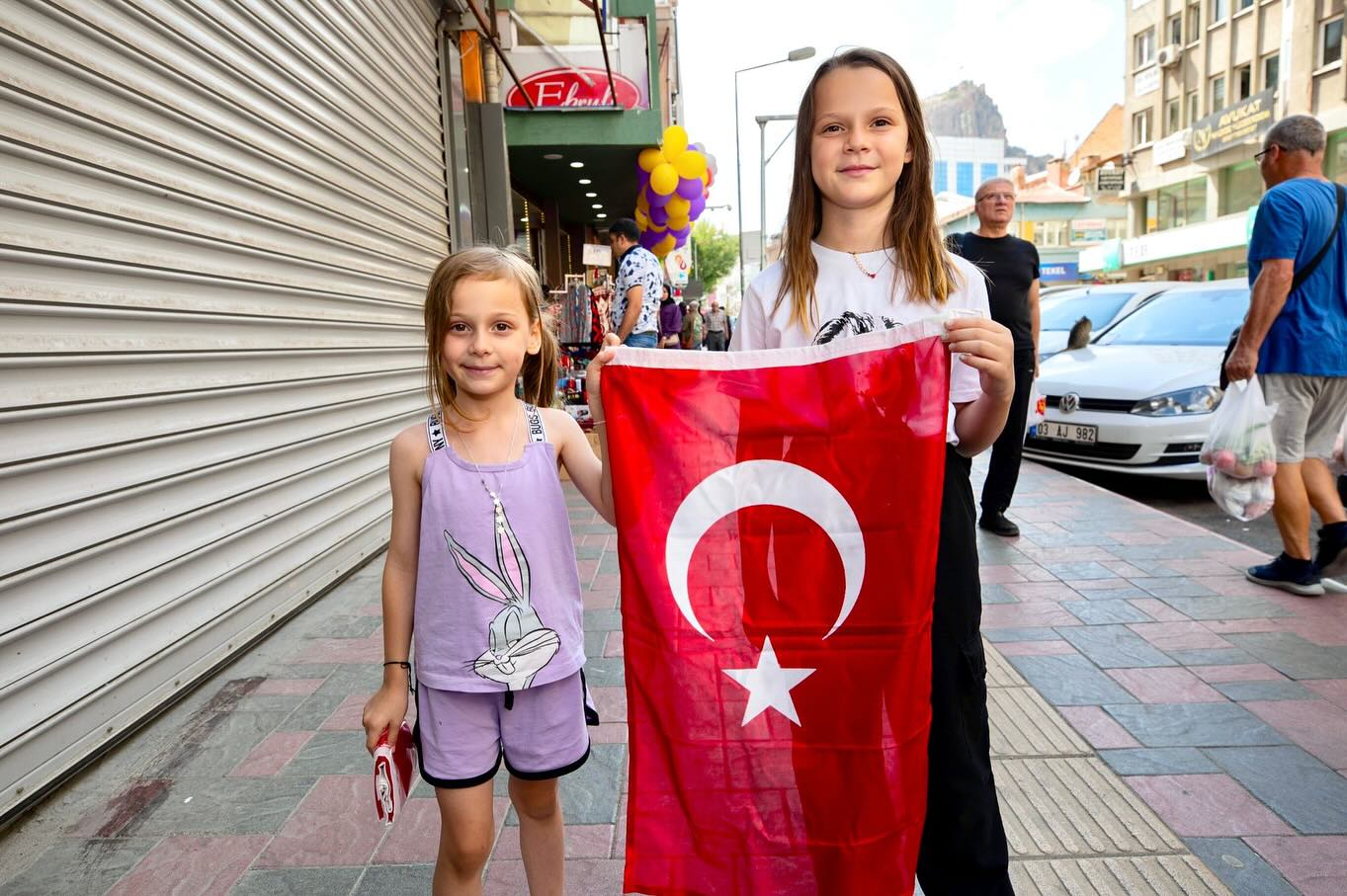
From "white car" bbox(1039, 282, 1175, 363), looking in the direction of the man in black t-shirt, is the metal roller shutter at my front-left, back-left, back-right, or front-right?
front-right

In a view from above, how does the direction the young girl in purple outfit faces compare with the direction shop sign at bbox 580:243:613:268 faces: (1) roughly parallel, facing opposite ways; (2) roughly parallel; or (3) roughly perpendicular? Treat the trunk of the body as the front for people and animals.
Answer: roughly parallel

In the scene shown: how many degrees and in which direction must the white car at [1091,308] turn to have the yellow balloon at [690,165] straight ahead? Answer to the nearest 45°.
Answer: approximately 45° to its right

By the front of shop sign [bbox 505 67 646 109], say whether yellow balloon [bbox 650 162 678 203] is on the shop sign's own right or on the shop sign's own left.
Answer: on the shop sign's own left

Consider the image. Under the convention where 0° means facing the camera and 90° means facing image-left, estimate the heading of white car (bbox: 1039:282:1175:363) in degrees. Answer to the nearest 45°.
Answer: approximately 45°

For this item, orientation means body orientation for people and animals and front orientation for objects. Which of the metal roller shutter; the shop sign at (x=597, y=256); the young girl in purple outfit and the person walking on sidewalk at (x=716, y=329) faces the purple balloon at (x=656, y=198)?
the person walking on sidewalk

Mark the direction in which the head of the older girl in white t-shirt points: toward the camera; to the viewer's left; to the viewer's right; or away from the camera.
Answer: toward the camera

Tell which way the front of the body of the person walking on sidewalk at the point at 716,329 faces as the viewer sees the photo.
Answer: toward the camera

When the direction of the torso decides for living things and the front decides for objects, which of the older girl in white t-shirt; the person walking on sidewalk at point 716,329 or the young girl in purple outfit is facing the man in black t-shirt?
the person walking on sidewalk

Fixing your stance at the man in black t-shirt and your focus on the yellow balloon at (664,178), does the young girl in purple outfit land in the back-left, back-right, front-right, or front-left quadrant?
back-left

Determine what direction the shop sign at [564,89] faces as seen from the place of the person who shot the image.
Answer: facing the viewer

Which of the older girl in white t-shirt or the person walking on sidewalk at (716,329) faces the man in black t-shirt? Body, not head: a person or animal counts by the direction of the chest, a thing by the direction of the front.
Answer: the person walking on sidewalk

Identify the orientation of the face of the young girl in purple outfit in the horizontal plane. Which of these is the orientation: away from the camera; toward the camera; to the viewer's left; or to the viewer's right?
toward the camera

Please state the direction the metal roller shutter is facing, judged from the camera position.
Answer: facing the viewer and to the right of the viewer

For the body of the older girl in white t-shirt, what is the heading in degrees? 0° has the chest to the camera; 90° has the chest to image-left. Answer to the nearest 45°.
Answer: approximately 0°

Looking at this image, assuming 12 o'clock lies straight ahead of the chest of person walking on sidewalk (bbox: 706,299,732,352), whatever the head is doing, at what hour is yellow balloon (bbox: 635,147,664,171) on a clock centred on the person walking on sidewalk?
The yellow balloon is roughly at 12 o'clock from the person walking on sidewalk.

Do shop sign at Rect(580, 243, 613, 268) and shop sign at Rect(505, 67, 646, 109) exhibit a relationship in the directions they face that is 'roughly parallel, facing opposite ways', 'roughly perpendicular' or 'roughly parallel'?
roughly parallel
